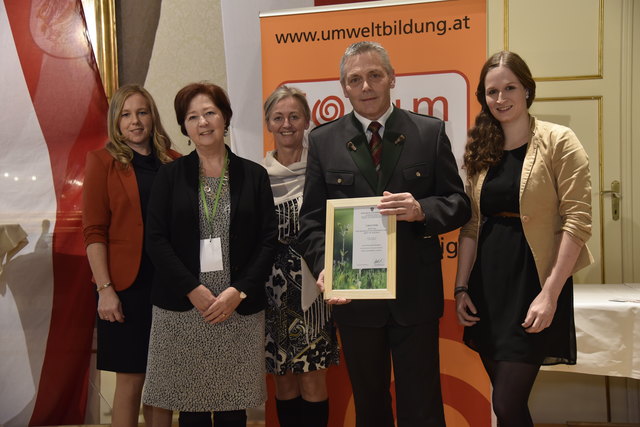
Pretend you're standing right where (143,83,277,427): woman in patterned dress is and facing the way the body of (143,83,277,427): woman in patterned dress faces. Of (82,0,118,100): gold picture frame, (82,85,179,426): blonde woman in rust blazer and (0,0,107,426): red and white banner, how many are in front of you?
0

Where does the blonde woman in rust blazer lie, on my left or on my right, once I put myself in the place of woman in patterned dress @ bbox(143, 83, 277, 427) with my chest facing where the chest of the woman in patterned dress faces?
on my right

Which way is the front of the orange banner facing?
toward the camera

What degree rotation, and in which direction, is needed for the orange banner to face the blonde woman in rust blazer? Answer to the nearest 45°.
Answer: approximately 90° to its right

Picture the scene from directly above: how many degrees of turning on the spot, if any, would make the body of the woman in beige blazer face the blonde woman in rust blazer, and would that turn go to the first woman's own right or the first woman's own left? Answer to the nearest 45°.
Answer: approximately 45° to the first woman's own right

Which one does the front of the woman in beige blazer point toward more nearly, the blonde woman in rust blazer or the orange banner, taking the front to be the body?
the blonde woman in rust blazer

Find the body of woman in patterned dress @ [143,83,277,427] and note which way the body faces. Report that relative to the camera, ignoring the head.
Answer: toward the camera

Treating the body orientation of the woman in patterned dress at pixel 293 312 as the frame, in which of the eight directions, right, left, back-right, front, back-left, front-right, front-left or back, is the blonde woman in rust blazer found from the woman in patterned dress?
right

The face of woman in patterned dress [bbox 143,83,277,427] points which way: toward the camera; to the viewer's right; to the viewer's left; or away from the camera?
toward the camera

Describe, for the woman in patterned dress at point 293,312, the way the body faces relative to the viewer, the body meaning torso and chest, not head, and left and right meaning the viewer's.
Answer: facing the viewer

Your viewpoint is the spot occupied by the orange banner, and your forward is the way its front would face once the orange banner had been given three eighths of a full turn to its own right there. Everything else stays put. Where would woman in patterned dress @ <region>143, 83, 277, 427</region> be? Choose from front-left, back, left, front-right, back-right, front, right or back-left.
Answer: left

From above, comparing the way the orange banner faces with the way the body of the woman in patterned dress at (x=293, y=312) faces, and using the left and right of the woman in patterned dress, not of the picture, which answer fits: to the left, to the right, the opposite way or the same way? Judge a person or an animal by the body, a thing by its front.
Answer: the same way

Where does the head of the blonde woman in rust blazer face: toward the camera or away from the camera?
toward the camera

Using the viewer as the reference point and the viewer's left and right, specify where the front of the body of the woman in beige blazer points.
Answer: facing the viewer and to the left of the viewer
